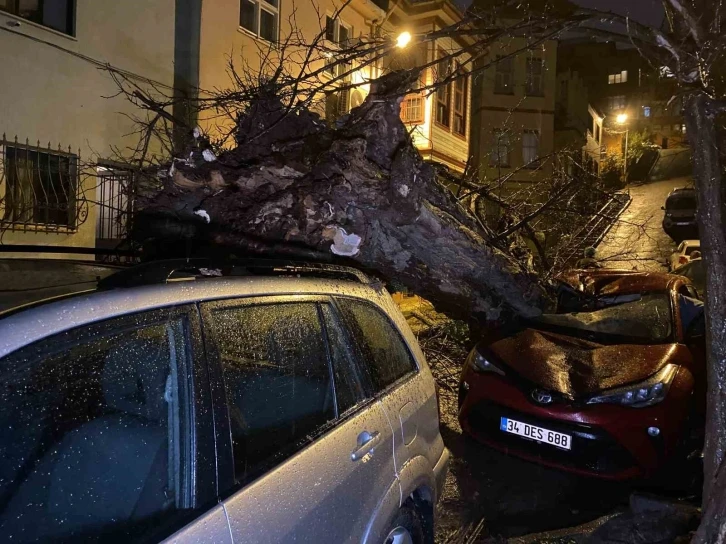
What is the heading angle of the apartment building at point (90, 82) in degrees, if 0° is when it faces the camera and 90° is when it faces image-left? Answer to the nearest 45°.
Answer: approximately 315°

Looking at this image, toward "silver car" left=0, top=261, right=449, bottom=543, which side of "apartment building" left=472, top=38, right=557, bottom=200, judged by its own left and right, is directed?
front

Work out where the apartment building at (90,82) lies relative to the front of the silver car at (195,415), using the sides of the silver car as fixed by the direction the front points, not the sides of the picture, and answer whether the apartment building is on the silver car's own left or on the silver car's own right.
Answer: on the silver car's own right

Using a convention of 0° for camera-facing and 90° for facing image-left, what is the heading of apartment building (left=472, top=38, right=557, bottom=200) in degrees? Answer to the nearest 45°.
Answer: approximately 0°

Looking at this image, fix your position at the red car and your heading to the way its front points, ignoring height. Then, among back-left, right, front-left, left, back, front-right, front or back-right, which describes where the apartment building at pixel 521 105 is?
back-right

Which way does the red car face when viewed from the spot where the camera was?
facing the viewer and to the left of the viewer

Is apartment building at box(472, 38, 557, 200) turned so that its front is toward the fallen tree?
yes

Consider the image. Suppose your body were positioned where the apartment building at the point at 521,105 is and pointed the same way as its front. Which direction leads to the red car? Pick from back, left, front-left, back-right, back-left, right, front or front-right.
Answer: front

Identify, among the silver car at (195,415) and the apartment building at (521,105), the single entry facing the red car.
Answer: the apartment building

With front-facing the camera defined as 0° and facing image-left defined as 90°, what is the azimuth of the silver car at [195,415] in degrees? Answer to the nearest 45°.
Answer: approximately 45°

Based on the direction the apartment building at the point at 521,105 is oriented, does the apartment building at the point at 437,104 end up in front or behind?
in front

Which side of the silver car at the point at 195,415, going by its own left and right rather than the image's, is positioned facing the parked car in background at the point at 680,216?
back

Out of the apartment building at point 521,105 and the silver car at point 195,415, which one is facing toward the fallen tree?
the apartment building

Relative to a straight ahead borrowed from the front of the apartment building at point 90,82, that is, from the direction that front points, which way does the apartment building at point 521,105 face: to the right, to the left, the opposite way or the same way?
to the right
